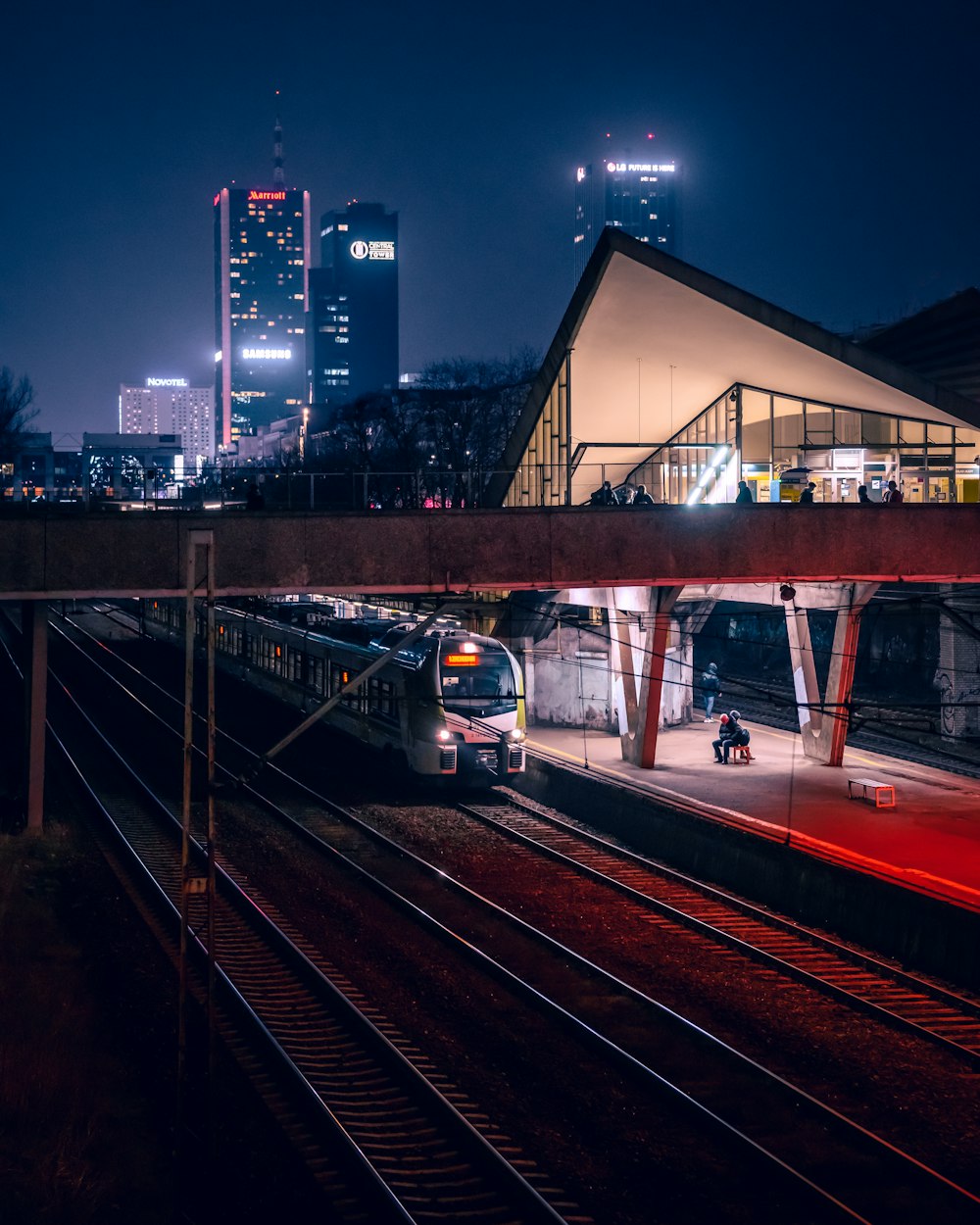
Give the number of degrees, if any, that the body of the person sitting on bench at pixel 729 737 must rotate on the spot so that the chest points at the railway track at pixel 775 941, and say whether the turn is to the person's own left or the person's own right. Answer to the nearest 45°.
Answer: approximately 45° to the person's own left

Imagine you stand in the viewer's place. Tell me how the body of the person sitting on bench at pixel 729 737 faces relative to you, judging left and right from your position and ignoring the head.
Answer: facing the viewer and to the left of the viewer

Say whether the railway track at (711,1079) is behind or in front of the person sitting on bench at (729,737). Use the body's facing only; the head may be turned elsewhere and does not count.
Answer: in front

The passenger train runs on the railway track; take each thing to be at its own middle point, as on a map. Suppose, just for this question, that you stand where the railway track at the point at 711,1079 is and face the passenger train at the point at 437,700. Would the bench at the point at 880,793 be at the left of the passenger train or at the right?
right

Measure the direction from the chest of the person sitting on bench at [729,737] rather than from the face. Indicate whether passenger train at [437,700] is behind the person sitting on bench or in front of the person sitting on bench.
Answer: in front

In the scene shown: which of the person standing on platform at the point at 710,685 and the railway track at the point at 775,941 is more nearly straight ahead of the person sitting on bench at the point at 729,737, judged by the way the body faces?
the railway track

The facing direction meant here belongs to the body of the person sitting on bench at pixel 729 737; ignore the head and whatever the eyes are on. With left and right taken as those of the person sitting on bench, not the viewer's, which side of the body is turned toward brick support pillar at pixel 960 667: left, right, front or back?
back

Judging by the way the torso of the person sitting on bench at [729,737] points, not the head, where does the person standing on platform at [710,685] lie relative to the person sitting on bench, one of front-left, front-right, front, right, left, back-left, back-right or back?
back-right

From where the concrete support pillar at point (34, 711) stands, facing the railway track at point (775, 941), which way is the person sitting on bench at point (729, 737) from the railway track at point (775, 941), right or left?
left

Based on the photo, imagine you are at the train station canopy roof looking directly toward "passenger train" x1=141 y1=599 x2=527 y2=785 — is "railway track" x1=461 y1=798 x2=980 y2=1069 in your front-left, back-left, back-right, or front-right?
front-left

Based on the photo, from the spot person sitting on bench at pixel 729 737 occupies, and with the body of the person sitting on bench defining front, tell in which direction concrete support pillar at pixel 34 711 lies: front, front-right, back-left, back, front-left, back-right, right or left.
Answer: front
